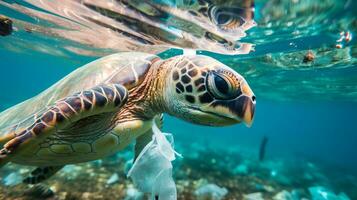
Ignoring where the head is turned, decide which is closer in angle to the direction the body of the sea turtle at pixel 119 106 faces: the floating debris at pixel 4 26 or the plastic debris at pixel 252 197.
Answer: the plastic debris

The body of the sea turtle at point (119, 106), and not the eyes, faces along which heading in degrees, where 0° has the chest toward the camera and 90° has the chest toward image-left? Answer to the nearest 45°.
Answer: approximately 270°

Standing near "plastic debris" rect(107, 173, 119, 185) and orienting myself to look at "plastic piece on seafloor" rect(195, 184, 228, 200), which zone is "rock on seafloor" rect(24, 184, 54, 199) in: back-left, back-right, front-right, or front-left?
back-right

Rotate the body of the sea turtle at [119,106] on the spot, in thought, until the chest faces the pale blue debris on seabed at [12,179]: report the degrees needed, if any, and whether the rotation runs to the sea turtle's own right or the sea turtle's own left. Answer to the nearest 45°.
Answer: approximately 135° to the sea turtle's own left

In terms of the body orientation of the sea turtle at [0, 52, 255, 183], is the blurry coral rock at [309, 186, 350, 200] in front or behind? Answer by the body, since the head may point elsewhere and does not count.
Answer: in front

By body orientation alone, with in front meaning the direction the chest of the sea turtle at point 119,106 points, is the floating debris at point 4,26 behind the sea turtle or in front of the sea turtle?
behind
